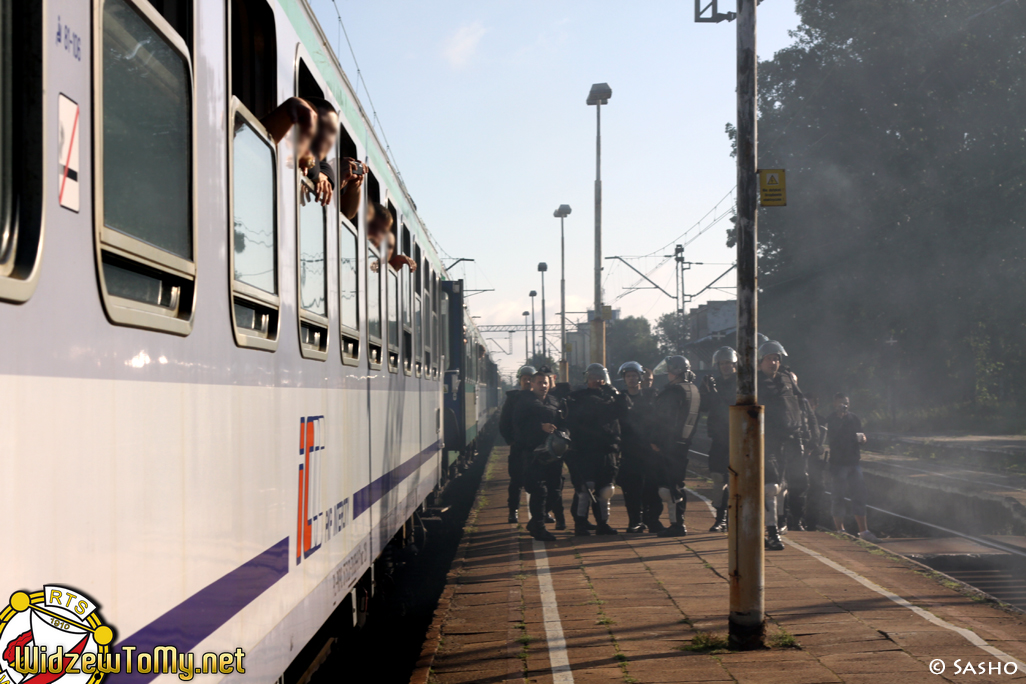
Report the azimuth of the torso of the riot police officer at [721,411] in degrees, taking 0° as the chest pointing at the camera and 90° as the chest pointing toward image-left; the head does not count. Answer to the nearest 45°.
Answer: approximately 45°

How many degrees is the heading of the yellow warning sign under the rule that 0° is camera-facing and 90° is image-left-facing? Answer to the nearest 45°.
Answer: approximately 0°

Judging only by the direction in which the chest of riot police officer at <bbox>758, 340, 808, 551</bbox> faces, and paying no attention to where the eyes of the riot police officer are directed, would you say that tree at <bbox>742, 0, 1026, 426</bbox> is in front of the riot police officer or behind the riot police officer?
behind

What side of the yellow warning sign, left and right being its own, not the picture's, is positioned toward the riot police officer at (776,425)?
back

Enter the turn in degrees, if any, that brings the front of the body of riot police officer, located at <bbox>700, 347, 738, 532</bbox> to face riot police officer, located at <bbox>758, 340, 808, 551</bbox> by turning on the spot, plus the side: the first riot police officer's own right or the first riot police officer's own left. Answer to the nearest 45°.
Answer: approximately 90° to the first riot police officer's own left
